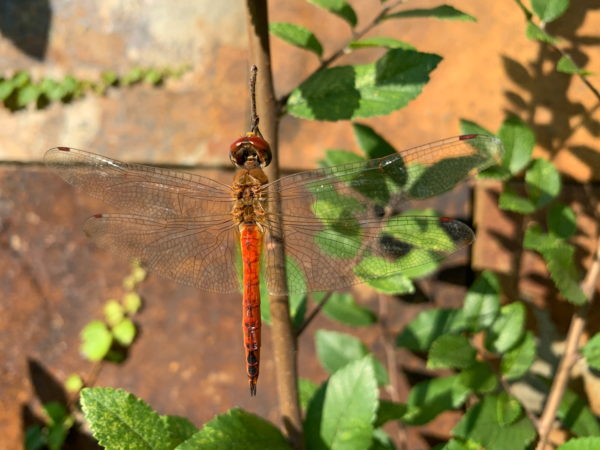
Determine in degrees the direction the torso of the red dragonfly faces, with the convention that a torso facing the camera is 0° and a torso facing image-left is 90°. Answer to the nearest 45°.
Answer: approximately 180°
